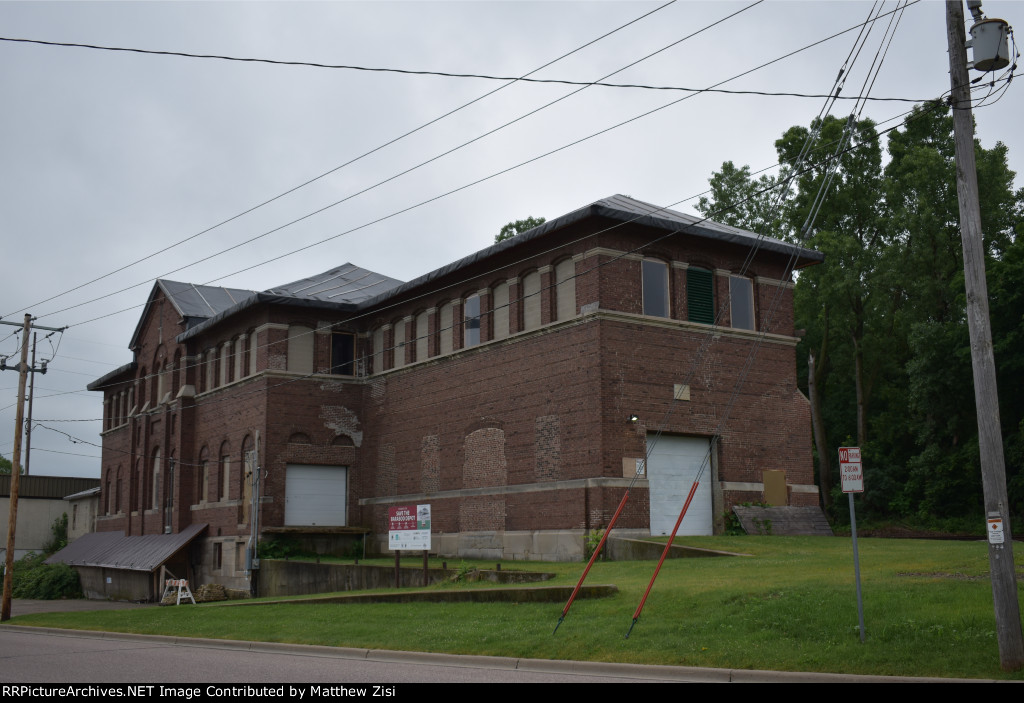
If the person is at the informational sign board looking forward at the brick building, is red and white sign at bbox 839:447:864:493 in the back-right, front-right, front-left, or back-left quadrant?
back-right

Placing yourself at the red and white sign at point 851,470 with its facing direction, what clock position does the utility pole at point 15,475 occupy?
The utility pole is roughly at 4 o'clock from the red and white sign.

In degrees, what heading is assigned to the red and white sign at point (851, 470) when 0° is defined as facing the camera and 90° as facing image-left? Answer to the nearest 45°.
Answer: approximately 0°

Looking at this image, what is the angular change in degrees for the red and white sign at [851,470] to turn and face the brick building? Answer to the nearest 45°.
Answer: approximately 135° to its right

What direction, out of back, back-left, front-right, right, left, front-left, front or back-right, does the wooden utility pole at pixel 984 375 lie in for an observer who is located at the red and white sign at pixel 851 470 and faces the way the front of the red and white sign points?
front-left
